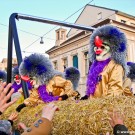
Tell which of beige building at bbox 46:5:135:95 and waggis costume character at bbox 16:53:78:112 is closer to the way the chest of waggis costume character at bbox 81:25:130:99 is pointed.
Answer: the waggis costume character

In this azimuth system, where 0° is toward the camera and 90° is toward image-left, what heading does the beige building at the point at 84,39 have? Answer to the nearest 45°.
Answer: approximately 45°

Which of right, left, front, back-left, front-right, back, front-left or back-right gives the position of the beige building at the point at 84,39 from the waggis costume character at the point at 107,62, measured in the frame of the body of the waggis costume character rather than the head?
back-right

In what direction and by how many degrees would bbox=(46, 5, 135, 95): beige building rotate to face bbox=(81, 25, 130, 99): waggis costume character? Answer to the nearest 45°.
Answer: approximately 45° to its left

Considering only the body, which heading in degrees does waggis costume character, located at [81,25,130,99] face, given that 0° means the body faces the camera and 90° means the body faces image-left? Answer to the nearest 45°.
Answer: approximately 45°

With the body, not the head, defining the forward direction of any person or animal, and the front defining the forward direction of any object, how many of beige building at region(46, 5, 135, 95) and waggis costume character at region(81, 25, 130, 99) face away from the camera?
0

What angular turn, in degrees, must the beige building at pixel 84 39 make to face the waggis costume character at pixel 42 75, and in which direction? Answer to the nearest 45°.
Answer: approximately 45° to its left
